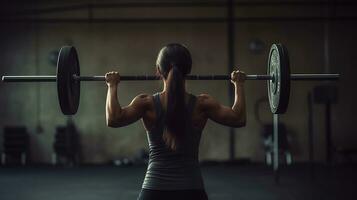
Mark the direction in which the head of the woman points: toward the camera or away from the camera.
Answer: away from the camera

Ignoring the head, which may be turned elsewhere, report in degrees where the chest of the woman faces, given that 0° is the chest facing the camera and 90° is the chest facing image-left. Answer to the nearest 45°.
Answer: approximately 180°
